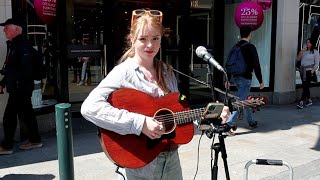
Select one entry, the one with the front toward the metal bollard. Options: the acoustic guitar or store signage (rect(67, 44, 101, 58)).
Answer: the store signage

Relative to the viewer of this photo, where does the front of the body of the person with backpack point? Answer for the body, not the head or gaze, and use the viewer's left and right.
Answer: facing away from the viewer and to the right of the viewer

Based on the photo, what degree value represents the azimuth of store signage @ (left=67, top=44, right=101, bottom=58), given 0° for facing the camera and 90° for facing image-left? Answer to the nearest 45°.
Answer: approximately 0°

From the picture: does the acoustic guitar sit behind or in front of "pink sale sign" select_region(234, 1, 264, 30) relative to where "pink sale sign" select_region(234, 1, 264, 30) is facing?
in front

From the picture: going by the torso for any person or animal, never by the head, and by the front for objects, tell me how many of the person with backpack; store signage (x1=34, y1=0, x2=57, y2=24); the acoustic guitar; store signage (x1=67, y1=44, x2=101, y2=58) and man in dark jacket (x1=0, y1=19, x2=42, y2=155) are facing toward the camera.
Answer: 3

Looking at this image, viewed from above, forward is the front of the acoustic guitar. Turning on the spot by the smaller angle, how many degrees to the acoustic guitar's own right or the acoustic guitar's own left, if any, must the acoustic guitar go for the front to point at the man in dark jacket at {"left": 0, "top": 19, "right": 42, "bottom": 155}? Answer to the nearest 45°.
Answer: approximately 135° to the acoustic guitar's own right

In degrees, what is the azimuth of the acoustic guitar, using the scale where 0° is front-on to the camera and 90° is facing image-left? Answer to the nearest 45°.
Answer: approximately 0°

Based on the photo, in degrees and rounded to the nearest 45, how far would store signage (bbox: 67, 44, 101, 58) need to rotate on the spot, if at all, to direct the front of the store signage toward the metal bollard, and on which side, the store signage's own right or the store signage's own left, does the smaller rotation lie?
0° — it already faces it
